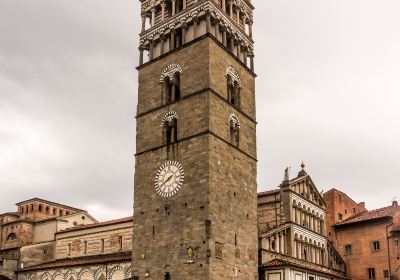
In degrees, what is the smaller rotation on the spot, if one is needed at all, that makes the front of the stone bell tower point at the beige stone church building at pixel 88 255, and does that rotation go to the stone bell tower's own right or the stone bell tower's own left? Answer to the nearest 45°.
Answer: approximately 90° to the stone bell tower's own right

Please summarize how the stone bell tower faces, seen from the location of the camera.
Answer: facing the viewer and to the left of the viewer

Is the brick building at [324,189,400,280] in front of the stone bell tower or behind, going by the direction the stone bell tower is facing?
behind

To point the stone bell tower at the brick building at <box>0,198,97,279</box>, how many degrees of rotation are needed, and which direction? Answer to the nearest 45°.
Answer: approximately 90° to its right

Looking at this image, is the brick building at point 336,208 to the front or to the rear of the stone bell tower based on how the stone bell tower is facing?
to the rear
